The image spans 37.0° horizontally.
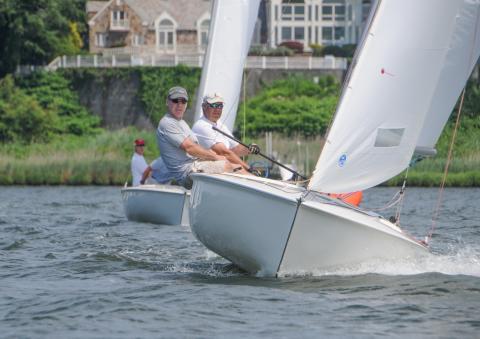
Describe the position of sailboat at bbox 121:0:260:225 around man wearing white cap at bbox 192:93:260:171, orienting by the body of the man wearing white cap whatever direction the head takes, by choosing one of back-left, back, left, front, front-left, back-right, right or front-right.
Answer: back-left

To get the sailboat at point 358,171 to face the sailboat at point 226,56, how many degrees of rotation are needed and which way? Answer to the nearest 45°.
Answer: approximately 180°

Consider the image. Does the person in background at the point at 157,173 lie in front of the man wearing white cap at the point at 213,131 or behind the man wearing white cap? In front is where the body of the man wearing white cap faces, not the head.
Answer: behind
